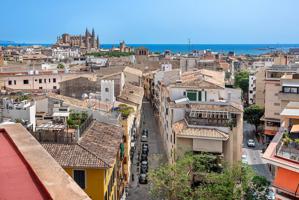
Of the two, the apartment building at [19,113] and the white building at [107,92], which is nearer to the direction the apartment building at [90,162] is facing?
the white building

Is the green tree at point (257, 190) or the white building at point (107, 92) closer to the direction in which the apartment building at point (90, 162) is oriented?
the green tree

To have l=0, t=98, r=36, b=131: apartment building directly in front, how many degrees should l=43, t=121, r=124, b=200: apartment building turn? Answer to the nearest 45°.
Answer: approximately 135° to its left

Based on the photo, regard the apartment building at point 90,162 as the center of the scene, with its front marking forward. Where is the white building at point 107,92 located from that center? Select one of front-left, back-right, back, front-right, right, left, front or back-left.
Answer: left

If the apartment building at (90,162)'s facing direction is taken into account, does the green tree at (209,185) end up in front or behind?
in front

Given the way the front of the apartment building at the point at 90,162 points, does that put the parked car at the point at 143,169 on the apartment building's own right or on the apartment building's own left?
on the apartment building's own left

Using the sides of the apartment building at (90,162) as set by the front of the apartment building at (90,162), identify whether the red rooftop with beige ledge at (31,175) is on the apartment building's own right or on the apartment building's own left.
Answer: on the apartment building's own right

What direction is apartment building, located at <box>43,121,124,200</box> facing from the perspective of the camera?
to the viewer's right

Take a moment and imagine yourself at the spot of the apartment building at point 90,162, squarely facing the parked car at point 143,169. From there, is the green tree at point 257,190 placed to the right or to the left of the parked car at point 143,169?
right

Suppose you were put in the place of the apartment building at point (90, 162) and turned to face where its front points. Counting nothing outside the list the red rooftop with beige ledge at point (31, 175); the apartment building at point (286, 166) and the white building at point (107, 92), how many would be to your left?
1

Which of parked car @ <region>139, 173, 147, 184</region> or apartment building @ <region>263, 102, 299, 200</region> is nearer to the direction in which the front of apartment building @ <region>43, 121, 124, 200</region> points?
the apartment building

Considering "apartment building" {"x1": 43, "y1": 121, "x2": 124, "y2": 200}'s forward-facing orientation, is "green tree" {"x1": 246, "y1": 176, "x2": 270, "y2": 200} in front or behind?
in front
